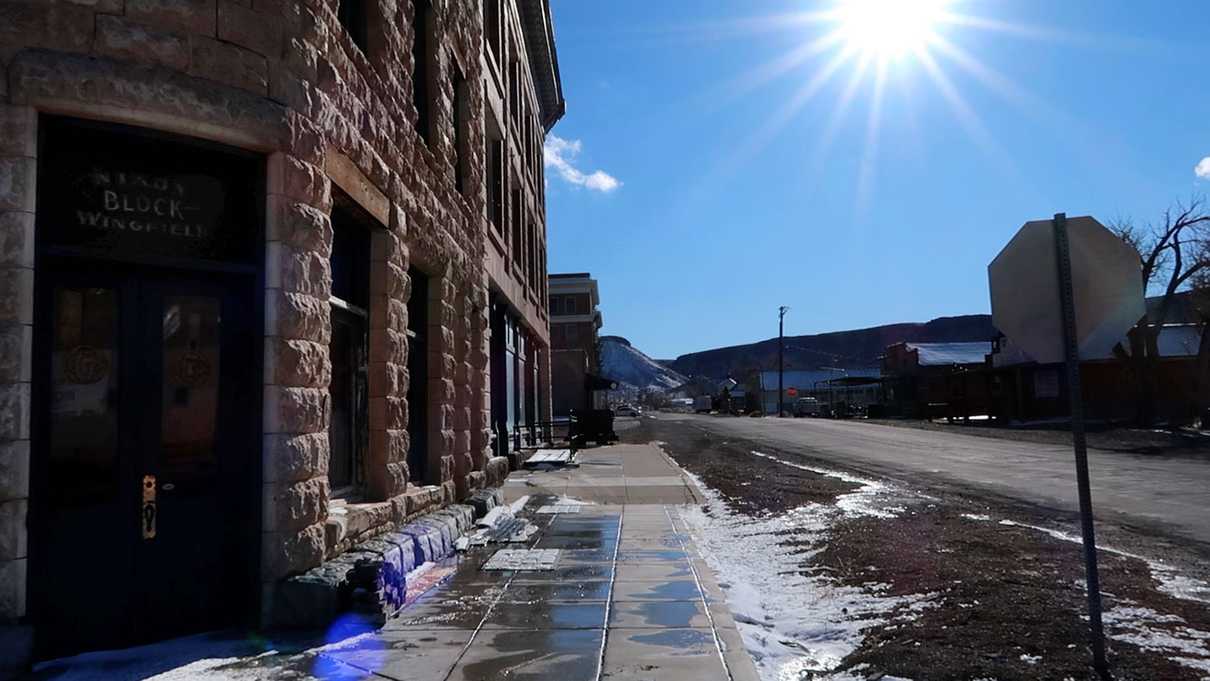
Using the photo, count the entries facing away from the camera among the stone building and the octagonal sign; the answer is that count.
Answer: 1

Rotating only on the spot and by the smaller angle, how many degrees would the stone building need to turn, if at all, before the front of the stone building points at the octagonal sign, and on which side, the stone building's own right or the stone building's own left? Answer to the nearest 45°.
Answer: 0° — it already faces it

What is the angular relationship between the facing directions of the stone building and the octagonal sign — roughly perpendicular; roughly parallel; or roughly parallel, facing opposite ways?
roughly perpendicular

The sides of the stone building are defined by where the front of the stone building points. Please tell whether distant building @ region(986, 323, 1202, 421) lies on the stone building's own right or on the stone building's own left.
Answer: on the stone building's own left

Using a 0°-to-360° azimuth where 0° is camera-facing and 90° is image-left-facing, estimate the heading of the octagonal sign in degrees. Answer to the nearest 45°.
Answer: approximately 180°

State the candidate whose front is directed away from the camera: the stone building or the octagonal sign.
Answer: the octagonal sign

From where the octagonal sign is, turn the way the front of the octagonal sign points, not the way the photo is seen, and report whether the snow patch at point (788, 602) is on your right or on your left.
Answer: on your left

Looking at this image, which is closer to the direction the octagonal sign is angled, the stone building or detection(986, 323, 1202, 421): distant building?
the distant building

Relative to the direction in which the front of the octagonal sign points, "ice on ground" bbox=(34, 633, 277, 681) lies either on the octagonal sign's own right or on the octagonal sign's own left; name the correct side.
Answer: on the octagonal sign's own left

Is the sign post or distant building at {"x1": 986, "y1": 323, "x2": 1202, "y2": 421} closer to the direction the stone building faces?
the sign post

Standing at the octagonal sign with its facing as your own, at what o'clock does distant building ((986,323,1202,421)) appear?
The distant building is roughly at 12 o'clock from the octagonal sign.

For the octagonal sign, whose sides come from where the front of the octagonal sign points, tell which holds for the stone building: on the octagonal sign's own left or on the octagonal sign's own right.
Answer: on the octagonal sign's own left
